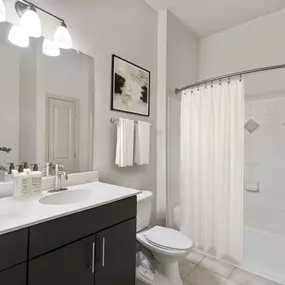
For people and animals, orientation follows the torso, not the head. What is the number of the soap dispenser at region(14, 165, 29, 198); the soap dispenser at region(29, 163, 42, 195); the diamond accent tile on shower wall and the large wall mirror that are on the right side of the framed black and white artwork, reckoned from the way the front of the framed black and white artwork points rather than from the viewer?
3

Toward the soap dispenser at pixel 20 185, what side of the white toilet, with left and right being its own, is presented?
right

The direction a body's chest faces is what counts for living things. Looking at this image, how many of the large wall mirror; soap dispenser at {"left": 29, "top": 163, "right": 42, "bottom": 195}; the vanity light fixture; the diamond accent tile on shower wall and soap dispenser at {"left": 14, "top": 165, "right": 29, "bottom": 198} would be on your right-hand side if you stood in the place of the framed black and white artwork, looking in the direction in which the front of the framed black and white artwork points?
4

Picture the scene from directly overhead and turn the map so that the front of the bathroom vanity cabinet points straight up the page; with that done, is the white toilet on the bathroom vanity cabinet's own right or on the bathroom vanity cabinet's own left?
on the bathroom vanity cabinet's own left

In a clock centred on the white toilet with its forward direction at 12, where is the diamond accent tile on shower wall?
The diamond accent tile on shower wall is roughly at 9 o'clock from the white toilet.

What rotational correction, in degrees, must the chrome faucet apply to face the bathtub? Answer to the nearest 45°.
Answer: approximately 45° to its left

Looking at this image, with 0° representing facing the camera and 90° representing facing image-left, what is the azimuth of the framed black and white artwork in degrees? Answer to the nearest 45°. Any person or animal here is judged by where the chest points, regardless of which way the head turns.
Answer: approximately 315°
